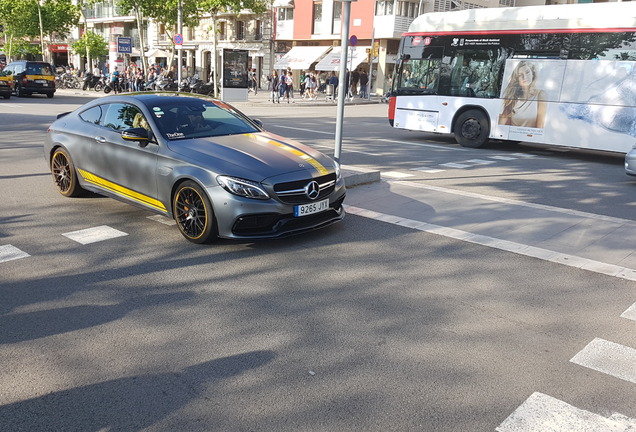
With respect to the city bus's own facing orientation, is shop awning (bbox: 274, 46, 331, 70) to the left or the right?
on its right

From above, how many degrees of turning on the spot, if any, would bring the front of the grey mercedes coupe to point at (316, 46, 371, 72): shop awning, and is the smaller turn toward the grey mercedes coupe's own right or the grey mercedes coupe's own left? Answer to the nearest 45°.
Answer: approximately 135° to the grey mercedes coupe's own left

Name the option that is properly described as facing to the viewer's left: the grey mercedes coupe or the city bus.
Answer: the city bus

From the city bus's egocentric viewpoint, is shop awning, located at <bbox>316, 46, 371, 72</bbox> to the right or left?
on its right

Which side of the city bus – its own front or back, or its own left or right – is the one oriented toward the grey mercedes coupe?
left

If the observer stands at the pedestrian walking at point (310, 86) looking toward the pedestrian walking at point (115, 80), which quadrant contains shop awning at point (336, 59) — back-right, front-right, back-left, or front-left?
back-right

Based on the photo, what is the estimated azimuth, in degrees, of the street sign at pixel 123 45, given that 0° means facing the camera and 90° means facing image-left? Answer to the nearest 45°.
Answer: approximately 0°

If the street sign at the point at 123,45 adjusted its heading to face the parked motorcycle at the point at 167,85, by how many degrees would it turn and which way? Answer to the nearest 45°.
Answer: approximately 45° to its left

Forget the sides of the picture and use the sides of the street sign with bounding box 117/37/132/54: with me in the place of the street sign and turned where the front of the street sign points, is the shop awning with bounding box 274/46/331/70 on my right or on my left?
on my left

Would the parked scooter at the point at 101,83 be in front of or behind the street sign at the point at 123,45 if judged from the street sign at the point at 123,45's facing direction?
behind

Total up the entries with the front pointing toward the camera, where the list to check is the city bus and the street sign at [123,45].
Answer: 1

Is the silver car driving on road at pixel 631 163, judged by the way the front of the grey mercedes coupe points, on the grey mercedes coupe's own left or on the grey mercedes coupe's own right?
on the grey mercedes coupe's own left

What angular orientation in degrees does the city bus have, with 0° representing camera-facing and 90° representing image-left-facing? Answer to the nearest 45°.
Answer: approximately 90°
